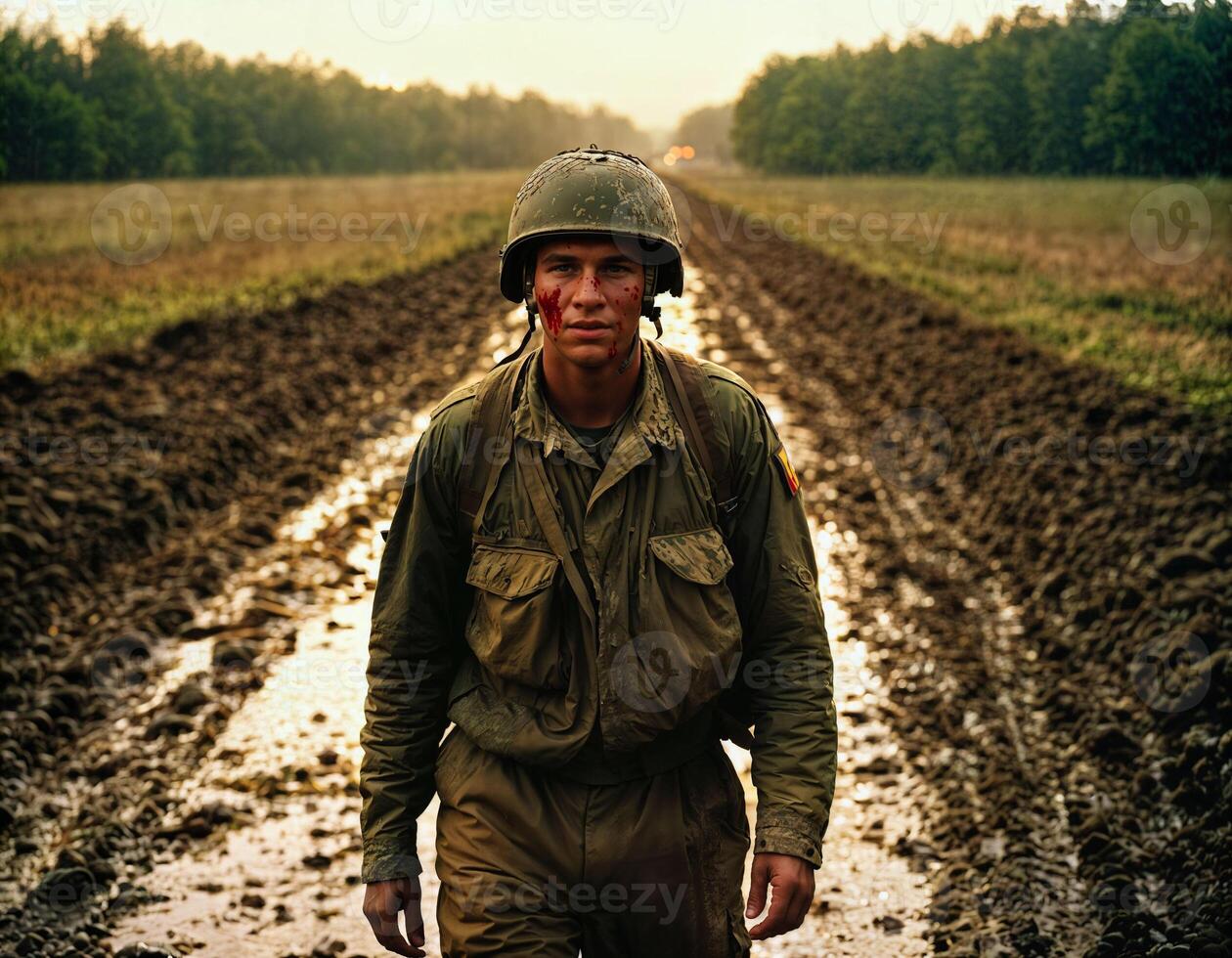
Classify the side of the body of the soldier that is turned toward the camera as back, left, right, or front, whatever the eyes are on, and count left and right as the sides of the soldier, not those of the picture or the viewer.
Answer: front

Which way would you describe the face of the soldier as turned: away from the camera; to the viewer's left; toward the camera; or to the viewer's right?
toward the camera
